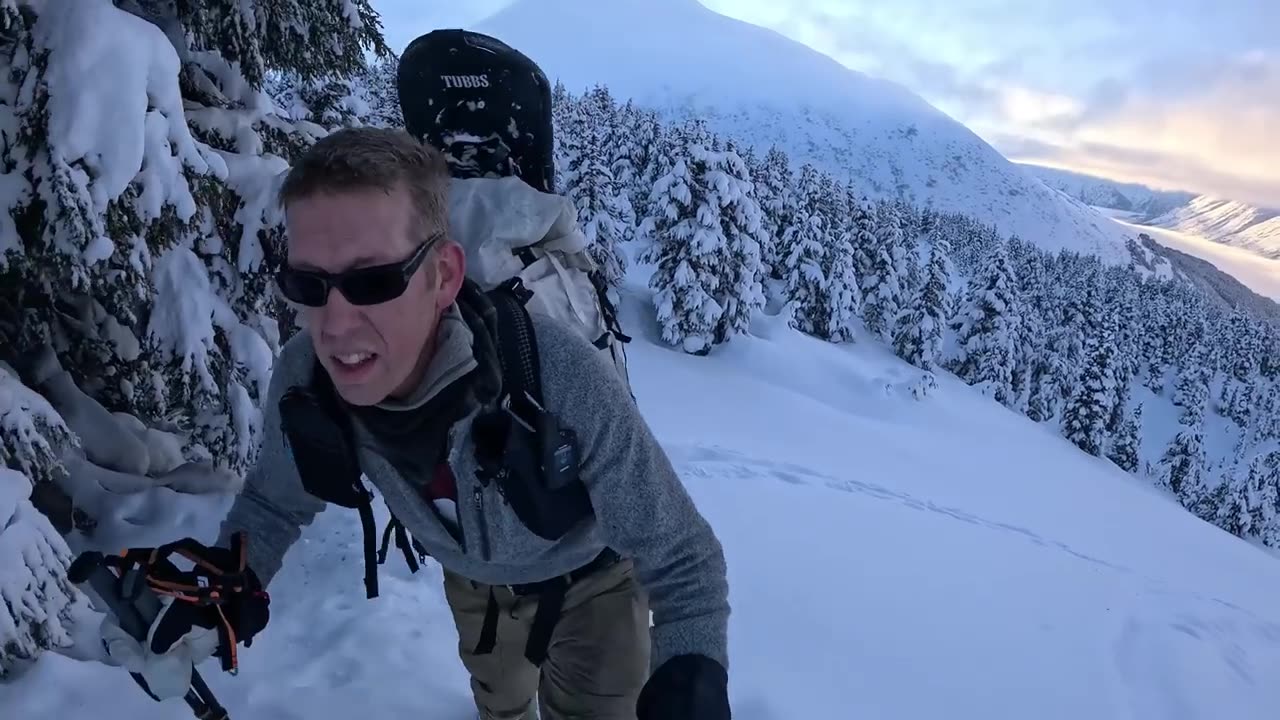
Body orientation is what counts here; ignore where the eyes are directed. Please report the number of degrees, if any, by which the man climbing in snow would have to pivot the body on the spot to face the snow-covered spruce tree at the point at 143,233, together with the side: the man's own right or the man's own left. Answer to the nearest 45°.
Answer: approximately 90° to the man's own right

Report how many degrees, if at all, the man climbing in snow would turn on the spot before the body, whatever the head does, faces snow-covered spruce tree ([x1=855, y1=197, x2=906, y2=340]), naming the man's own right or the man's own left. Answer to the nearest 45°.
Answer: approximately 180°

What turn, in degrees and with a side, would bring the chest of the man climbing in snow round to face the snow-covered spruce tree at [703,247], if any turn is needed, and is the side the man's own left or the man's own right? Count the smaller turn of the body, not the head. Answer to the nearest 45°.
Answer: approximately 135° to the man's own right

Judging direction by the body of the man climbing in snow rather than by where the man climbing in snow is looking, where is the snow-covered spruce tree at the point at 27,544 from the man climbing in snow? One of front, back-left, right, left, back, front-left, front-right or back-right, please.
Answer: right

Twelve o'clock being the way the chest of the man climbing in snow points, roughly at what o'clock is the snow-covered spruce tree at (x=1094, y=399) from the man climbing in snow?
The snow-covered spruce tree is roughly at 6 o'clock from the man climbing in snow.

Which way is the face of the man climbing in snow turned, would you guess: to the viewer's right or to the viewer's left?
to the viewer's left

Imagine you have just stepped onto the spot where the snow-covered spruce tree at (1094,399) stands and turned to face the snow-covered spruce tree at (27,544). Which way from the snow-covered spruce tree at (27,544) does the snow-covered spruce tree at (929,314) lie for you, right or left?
right

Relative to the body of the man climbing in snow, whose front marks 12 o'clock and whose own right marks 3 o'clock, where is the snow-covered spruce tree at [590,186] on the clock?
The snow-covered spruce tree is roughly at 5 o'clock from the man climbing in snow.

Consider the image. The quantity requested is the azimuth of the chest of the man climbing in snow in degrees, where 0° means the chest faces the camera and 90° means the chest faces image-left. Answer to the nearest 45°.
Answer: approximately 45°

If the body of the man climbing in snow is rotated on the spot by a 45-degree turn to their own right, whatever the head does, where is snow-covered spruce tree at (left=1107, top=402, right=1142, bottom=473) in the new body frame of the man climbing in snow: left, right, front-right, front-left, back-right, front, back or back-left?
back-right

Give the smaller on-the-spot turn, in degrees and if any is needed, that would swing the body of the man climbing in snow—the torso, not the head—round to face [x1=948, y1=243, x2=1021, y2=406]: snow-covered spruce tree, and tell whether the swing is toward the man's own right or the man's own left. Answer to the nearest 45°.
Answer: approximately 180°

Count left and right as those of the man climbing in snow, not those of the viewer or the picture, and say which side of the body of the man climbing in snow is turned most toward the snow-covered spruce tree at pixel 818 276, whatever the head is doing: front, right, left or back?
back

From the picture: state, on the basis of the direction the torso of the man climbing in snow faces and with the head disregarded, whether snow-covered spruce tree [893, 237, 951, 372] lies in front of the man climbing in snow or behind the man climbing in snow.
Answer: behind
